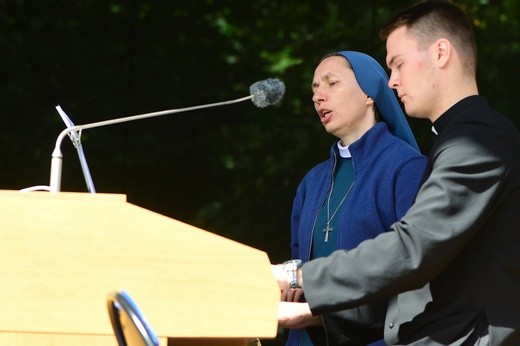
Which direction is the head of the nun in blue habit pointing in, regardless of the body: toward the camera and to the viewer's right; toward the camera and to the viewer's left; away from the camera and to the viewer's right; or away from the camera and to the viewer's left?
toward the camera and to the viewer's left

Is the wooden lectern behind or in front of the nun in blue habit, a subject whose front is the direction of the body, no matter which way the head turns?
in front
